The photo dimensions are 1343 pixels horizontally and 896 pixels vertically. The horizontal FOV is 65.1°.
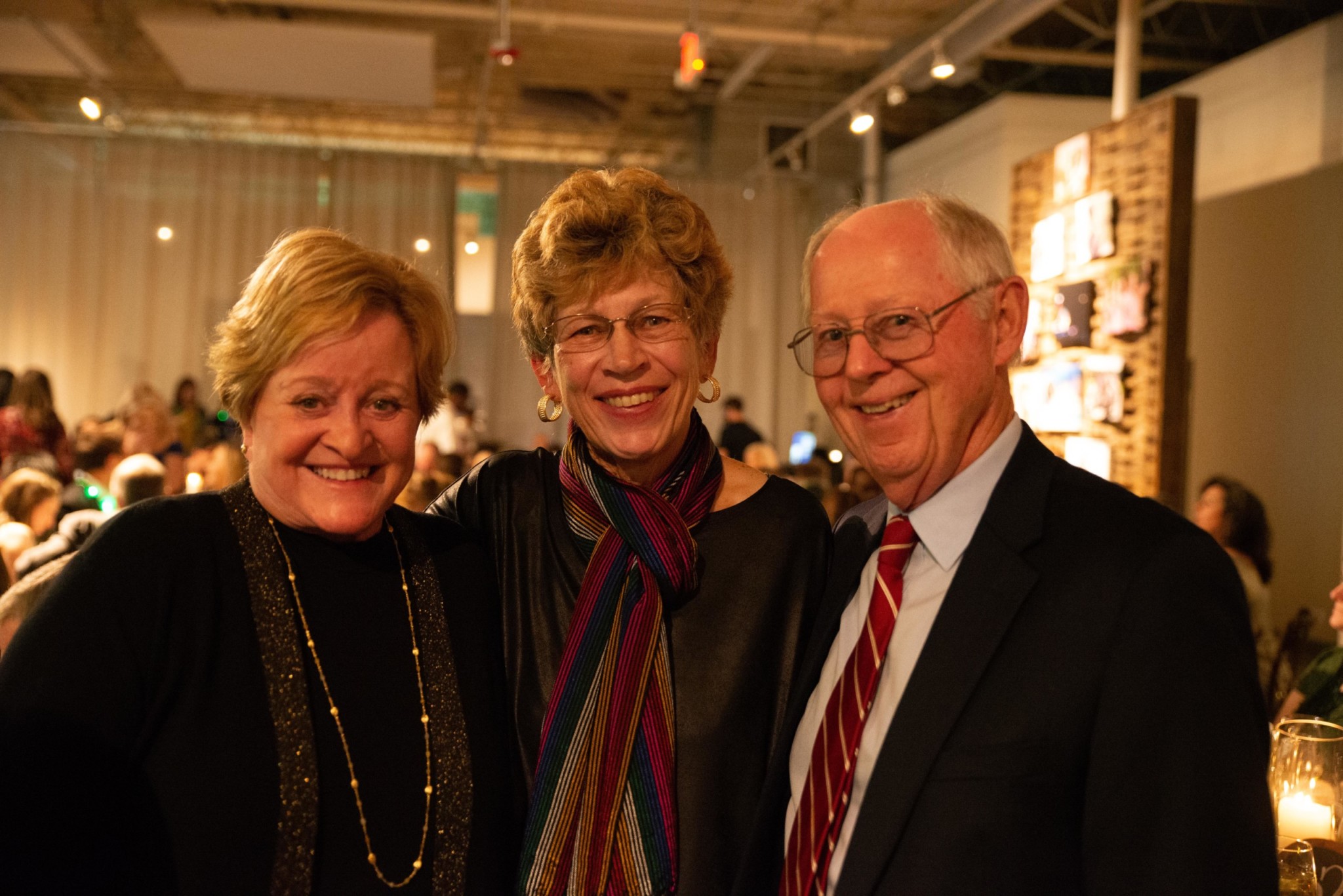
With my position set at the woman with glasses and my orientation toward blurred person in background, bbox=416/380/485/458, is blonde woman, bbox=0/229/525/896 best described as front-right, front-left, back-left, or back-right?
back-left

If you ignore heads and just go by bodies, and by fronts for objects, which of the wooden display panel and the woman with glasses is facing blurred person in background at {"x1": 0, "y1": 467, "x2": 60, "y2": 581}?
the wooden display panel

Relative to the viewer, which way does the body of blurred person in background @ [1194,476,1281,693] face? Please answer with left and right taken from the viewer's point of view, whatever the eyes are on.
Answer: facing to the left of the viewer

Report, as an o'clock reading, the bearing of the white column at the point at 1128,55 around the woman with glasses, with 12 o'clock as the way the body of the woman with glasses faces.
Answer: The white column is roughly at 7 o'clock from the woman with glasses.

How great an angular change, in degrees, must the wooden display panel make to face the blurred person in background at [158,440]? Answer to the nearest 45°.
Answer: approximately 45° to its right

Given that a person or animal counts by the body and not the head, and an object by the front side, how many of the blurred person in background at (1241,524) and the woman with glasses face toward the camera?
1

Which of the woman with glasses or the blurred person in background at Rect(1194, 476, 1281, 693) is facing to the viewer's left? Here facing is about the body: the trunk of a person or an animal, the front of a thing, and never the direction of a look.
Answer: the blurred person in background

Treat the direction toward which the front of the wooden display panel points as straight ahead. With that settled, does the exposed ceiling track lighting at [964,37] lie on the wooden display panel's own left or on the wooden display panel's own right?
on the wooden display panel's own right

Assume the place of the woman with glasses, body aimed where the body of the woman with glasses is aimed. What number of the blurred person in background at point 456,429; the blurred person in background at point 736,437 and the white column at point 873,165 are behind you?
3

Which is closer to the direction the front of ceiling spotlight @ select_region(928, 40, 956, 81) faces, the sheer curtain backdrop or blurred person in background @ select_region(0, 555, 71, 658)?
the blurred person in background

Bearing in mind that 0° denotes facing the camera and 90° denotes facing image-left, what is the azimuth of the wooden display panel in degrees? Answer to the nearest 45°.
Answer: approximately 45°

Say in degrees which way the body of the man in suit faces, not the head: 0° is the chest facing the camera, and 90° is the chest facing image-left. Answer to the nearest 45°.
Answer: approximately 45°
